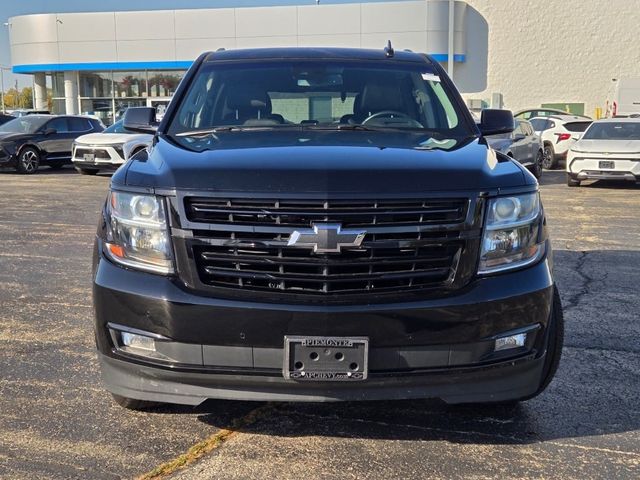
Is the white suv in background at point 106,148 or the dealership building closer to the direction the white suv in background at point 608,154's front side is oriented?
the white suv in background

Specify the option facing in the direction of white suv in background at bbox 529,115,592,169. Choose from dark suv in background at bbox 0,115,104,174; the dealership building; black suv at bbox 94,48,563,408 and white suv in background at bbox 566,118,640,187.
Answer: the dealership building

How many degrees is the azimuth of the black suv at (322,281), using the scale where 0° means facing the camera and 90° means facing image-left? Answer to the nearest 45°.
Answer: approximately 0°

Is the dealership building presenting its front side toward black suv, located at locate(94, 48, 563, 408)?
yes

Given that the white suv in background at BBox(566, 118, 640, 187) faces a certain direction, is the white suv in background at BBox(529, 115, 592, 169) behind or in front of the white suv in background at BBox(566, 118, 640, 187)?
behind

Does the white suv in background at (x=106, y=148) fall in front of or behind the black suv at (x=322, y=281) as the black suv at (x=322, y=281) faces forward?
behind

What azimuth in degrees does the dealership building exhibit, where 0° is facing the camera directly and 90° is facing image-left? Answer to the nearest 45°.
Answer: approximately 0°
